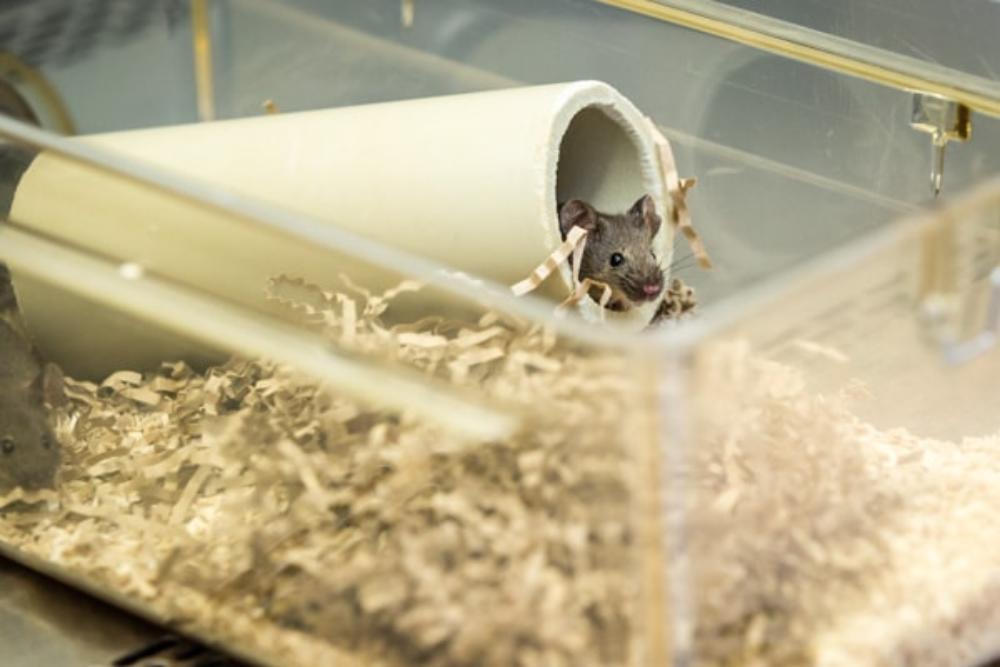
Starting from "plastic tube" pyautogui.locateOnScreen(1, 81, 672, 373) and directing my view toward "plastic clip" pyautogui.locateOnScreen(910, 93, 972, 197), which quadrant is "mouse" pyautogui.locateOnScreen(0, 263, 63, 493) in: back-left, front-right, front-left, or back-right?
back-right

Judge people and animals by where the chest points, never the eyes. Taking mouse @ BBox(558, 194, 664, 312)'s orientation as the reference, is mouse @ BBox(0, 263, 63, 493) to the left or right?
on its right

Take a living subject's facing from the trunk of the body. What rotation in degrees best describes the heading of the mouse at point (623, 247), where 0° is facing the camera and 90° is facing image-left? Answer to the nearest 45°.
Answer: approximately 315°
